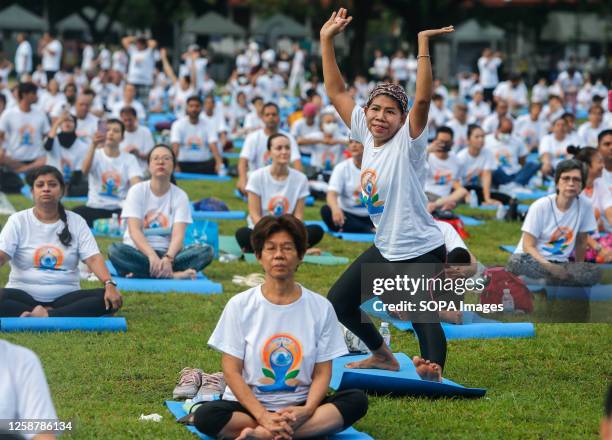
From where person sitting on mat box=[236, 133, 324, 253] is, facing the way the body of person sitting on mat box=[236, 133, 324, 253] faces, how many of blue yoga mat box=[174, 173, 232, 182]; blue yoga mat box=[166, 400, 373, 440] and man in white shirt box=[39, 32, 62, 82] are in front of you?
1

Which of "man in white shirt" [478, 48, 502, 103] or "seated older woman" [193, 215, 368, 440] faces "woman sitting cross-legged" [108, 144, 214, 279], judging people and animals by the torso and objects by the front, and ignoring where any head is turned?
the man in white shirt

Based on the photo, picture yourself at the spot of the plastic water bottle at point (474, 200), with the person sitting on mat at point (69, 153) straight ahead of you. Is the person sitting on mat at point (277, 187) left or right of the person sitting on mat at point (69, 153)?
left

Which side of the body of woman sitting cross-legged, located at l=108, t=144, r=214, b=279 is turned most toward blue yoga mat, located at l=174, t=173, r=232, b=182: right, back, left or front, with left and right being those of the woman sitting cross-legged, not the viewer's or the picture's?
back

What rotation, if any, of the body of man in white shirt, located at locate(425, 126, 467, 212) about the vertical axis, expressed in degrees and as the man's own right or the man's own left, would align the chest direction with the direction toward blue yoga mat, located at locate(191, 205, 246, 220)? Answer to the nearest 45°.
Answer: approximately 90° to the man's own right

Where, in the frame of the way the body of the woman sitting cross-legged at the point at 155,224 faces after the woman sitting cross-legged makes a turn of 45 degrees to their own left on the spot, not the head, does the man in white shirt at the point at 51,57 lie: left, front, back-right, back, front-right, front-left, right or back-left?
back-left
